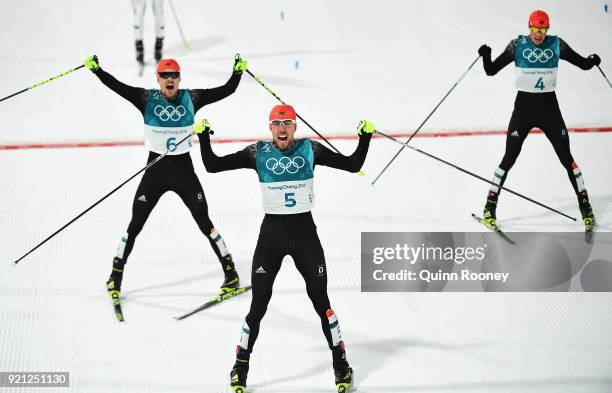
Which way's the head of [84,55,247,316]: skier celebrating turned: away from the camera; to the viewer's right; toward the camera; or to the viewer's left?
toward the camera

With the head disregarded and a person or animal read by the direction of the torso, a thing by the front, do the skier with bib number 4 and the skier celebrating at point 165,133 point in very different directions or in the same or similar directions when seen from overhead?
same or similar directions

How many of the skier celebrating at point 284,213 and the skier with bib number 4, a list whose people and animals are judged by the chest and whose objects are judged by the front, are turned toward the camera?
2

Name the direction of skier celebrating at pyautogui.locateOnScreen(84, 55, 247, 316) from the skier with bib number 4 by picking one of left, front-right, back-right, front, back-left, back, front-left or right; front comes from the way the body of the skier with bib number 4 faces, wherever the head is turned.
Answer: front-right

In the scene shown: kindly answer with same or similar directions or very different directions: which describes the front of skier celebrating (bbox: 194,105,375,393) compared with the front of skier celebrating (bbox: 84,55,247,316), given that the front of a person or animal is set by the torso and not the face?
same or similar directions

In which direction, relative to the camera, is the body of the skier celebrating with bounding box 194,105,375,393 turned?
toward the camera

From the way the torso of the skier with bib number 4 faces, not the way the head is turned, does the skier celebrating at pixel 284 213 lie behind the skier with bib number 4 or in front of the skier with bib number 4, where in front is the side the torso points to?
in front

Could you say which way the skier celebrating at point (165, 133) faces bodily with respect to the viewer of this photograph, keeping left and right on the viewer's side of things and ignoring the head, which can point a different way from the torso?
facing the viewer

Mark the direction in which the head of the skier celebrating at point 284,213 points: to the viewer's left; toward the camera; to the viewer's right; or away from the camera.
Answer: toward the camera

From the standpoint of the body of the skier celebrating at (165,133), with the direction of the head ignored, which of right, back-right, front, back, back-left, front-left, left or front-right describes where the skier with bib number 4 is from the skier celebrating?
left

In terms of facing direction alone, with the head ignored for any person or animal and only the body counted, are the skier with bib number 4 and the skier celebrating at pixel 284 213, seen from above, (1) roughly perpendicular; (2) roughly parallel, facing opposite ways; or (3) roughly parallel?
roughly parallel

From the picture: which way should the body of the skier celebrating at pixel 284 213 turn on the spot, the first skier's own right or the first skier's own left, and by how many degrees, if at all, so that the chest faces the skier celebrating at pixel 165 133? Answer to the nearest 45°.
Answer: approximately 135° to the first skier's own right

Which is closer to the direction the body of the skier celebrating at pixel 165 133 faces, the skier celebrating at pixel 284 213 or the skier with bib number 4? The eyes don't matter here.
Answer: the skier celebrating

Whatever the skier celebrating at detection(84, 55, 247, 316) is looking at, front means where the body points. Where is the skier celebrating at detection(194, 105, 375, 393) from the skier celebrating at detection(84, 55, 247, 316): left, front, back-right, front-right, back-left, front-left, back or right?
front-left

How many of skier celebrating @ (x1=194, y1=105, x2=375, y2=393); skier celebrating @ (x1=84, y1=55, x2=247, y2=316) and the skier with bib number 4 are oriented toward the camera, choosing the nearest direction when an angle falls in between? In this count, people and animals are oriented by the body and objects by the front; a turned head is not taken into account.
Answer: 3
